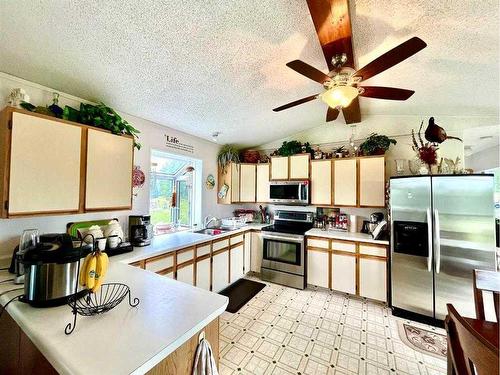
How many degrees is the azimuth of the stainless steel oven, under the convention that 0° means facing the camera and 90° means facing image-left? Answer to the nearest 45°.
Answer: approximately 45°

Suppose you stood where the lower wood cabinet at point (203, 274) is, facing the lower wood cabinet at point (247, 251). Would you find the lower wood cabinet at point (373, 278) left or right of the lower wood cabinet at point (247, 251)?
right

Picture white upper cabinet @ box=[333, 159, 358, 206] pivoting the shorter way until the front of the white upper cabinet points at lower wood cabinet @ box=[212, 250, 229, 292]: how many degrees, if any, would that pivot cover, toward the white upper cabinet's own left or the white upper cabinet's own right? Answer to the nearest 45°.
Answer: approximately 45° to the white upper cabinet's own right

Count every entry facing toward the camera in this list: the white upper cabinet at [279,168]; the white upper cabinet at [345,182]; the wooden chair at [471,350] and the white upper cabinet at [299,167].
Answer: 3

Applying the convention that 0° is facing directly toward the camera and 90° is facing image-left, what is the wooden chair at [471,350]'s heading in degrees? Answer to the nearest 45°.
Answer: approximately 225°

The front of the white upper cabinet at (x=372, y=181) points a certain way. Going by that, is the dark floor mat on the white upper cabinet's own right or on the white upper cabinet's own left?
on the white upper cabinet's own right

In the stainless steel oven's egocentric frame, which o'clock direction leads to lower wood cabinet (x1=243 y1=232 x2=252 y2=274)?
The lower wood cabinet is roughly at 2 o'clock from the stainless steel oven.

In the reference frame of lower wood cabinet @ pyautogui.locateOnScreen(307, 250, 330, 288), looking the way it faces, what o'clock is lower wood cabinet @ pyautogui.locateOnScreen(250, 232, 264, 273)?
lower wood cabinet @ pyautogui.locateOnScreen(250, 232, 264, 273) is roughly at 2 o'clock from lower wood cabinet @ pyautogui.locateOnScreen(307, 250, 330, 288).

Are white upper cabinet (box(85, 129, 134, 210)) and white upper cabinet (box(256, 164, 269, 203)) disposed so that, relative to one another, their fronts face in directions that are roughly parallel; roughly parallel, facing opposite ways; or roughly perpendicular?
roughly perpendicular
